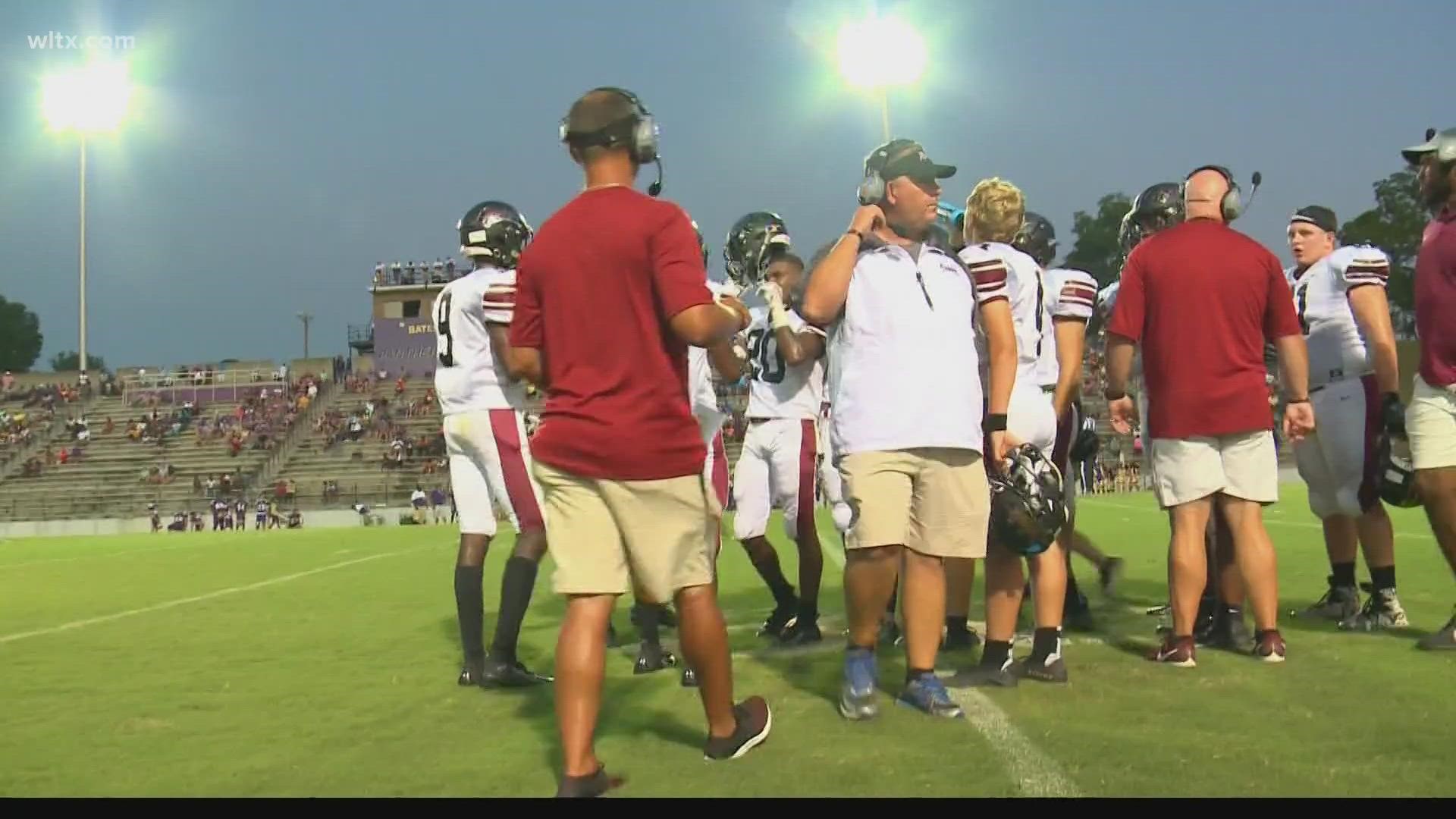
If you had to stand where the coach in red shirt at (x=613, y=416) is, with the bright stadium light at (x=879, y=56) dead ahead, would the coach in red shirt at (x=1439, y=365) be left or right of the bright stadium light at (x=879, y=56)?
right

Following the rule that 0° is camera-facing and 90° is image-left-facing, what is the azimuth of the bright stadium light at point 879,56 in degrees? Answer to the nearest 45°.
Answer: approximately 0°

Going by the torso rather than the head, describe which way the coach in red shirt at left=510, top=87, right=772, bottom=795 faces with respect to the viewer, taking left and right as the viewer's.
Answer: facing away from the viewer and to the right of the viewer

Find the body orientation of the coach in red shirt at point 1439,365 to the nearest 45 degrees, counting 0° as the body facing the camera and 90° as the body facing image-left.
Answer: approximately 90°

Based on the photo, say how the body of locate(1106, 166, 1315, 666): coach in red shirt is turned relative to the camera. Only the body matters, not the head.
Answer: away from the camera

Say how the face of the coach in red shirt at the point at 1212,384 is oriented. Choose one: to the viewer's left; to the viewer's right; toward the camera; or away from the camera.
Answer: away from the camera

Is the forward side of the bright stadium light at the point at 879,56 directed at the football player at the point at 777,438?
yes

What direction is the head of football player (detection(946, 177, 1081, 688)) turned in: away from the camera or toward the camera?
away from the camera

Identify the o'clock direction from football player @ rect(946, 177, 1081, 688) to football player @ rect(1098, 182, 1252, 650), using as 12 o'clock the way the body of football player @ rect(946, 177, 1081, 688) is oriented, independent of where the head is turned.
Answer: football player @ rect(1098, 182, 1252, 650) is roughly at 3 o'clock from football player @ rect(946, 177, 1081, 688).
